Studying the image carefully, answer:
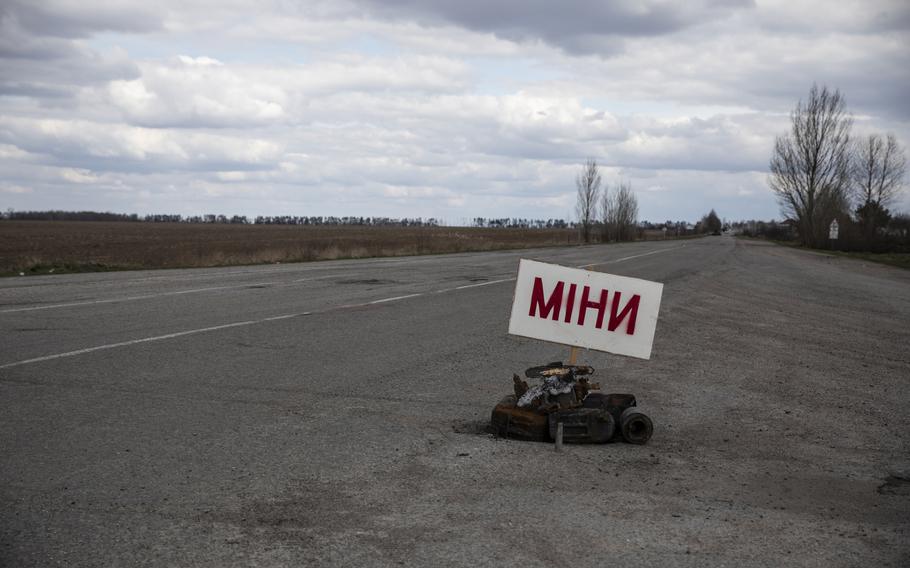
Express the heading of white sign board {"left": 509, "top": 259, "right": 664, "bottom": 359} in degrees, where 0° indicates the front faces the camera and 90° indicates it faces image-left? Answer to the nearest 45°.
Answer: approximately 0°
